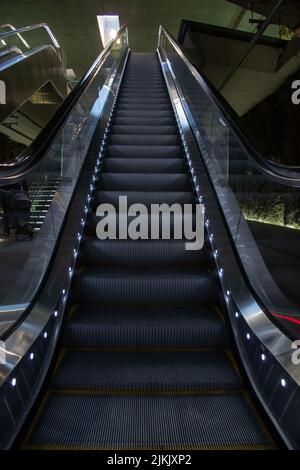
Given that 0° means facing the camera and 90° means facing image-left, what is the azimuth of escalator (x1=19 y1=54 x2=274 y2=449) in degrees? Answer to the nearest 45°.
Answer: approximately 0°

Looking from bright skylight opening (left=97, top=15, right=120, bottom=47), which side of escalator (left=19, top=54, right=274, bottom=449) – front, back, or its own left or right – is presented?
back
